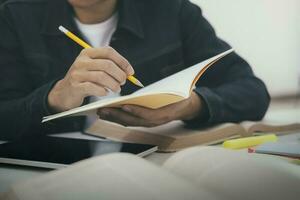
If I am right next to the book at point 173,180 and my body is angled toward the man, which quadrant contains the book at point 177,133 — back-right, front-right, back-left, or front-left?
front-right

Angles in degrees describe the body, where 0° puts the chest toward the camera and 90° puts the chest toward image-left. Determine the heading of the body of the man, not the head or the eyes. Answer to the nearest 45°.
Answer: approximately 0°
